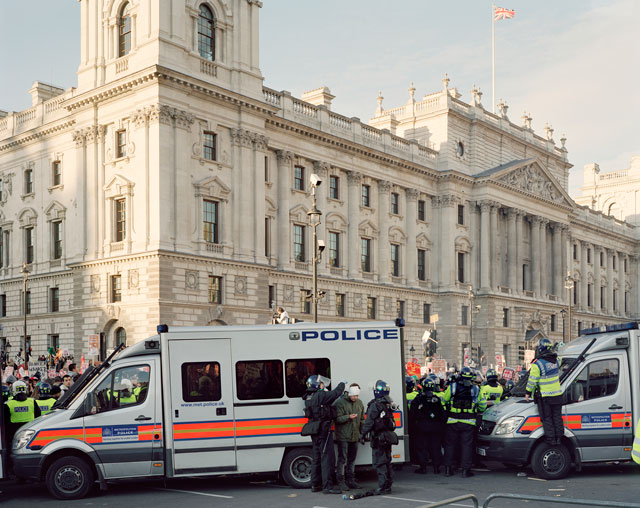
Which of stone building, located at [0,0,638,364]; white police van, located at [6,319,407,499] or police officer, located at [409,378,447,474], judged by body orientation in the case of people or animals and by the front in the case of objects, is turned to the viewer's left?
the white police van

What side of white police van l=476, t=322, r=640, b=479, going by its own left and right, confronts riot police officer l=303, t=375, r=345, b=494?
front

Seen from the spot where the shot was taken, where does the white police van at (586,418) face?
facing the viewer and to the left of the viewer

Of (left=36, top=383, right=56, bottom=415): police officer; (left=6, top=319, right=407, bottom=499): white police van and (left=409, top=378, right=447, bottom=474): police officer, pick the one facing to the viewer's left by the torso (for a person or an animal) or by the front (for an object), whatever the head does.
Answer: the white police van

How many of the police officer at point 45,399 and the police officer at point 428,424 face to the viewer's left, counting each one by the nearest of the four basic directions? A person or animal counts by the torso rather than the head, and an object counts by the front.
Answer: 0

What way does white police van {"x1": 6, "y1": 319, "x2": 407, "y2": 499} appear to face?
to the viewer's left
